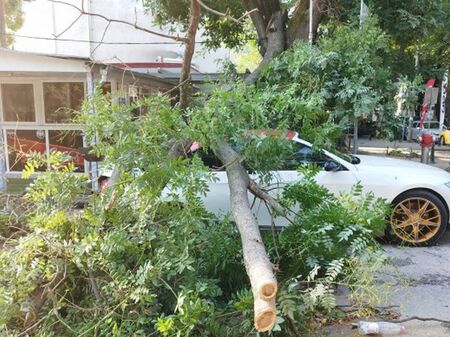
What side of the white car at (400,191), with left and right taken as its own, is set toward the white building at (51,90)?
back

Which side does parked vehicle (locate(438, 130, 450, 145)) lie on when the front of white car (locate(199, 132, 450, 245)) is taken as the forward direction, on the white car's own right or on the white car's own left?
on the white car's own left

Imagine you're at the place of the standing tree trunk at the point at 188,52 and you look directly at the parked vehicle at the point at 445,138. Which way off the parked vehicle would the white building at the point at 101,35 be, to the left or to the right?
left

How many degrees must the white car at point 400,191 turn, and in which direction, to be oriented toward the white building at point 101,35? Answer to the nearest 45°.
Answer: approximately 135° to its left

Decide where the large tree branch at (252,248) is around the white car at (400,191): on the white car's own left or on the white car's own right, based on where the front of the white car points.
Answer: on the white car's own right

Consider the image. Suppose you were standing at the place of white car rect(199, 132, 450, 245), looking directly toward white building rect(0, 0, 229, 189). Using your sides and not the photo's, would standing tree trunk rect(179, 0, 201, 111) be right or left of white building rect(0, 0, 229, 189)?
left

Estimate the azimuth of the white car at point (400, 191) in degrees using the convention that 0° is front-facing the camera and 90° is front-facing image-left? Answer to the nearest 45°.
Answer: approximately 270°

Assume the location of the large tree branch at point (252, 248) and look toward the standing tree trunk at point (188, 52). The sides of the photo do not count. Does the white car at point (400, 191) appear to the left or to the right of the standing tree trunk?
right

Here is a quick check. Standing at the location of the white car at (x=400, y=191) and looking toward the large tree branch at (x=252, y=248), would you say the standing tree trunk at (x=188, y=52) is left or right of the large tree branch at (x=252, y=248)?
right
